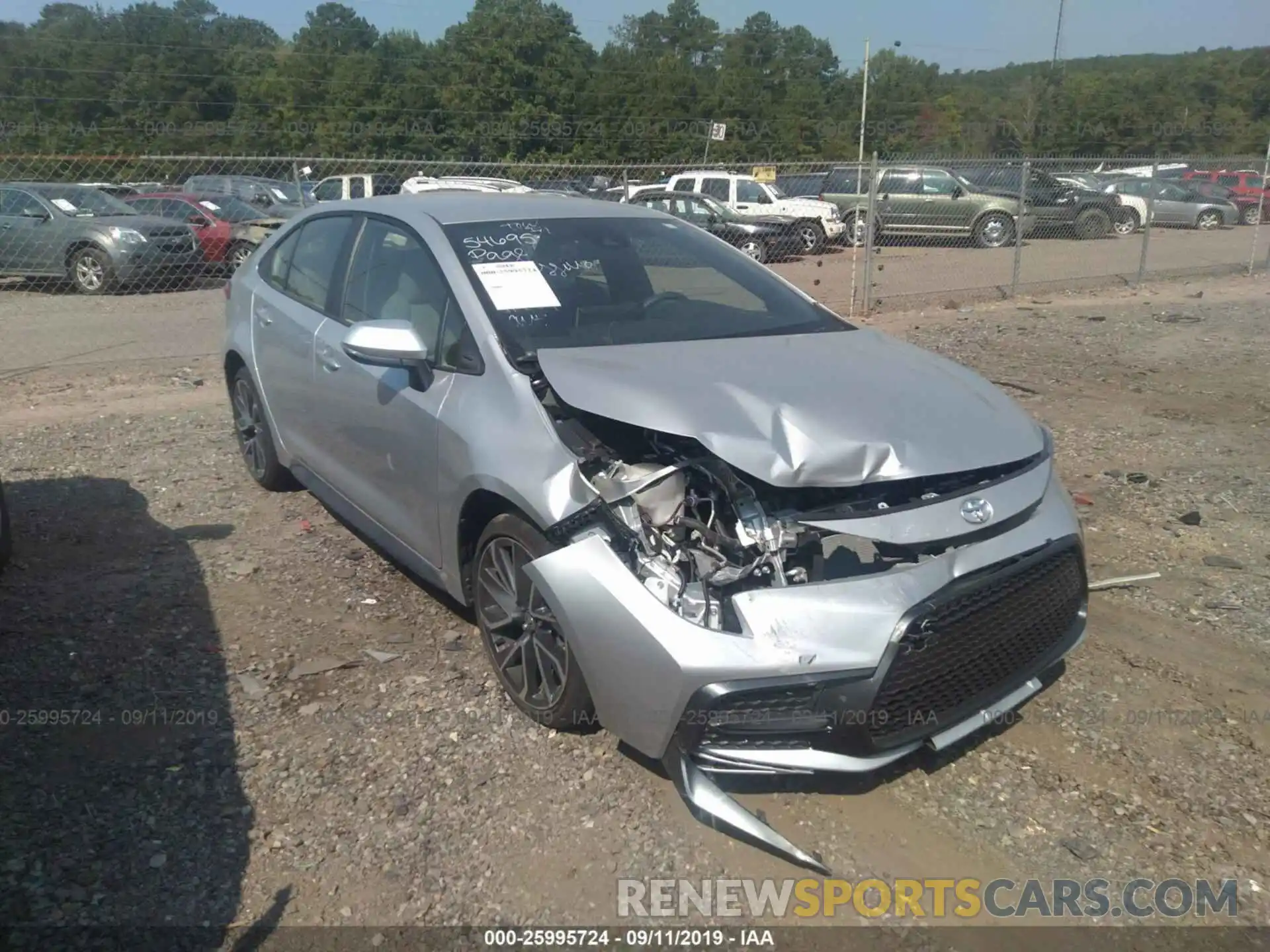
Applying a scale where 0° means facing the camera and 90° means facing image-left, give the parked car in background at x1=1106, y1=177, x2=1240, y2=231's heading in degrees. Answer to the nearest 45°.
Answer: approximately 270°

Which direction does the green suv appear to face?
to the viewer's right

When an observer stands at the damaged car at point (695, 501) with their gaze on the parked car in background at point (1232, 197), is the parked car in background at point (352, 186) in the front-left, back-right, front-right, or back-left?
front-left

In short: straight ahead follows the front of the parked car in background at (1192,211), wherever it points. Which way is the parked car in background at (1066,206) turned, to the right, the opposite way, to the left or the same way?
the same way

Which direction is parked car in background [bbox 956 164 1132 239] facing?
to the viewer's right

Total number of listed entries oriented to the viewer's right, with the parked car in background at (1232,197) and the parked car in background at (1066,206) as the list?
2

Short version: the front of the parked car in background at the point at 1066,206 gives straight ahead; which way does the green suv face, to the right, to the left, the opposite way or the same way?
the same way

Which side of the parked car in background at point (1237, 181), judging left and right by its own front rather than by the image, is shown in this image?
right

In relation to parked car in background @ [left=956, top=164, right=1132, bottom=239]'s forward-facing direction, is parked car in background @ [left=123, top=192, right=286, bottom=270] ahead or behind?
behind

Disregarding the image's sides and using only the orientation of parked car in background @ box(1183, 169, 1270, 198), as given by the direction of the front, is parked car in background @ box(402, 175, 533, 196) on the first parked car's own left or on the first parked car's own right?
on the first parked car's own right

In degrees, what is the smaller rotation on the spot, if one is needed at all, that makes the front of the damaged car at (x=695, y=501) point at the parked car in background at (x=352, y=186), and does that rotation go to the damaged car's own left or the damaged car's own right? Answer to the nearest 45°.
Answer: approximately 135° to the damaged car's own left
